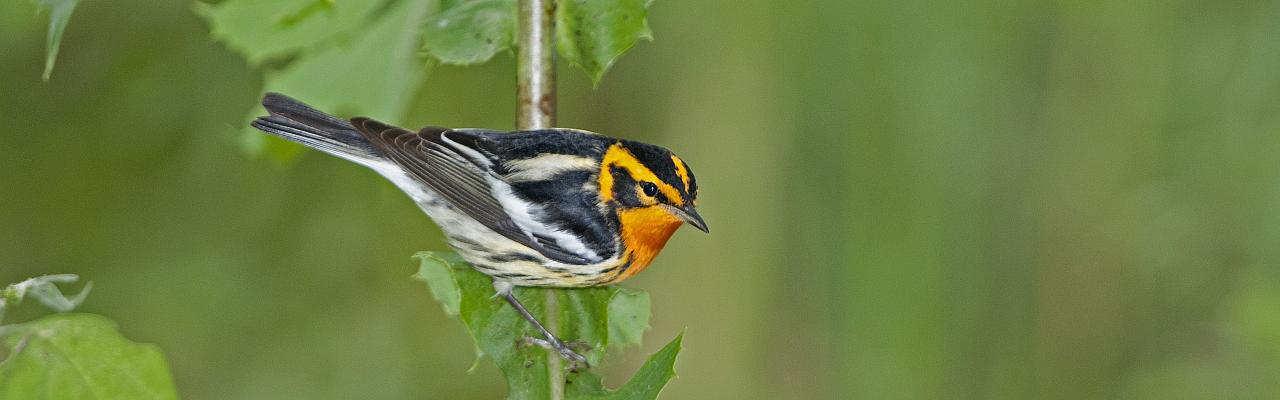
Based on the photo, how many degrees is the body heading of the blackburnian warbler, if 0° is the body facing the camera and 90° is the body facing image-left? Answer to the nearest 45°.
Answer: approximately 270°

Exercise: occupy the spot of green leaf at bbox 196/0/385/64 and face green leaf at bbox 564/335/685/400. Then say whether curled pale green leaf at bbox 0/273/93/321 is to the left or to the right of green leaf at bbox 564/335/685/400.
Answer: right

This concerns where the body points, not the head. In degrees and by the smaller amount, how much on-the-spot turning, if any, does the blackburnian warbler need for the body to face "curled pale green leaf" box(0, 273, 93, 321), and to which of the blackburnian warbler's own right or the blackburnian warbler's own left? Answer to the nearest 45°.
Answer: approximately 135° to the blackburnian warbler's own right

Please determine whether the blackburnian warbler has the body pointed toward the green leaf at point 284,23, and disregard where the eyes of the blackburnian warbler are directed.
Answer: no

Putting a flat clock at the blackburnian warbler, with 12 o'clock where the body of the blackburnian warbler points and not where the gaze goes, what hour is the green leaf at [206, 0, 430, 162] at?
The green leaf is roughly at 7 o'clock from the blackburnian warbler.
